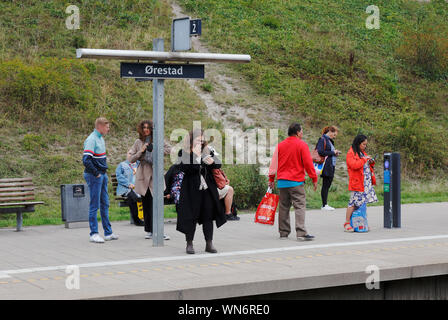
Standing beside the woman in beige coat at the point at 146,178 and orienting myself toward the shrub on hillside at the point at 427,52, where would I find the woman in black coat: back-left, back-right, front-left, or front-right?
back-right

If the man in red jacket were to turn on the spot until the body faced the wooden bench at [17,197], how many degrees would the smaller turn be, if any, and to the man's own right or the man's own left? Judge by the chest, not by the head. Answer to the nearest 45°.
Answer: approximately 135° to the man's own left

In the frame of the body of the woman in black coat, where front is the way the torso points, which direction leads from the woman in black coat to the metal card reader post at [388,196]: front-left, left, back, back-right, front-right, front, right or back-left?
back-left

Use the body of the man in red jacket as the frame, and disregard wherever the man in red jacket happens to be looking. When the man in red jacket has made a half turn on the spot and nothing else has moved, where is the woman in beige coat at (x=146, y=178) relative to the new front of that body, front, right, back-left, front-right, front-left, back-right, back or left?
front-right

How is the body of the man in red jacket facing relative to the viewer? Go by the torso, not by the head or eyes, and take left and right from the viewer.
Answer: facing away from the viewer and to the right of the viewer

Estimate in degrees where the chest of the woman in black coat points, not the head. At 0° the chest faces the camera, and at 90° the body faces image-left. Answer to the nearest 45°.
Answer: approximately 0°
